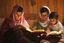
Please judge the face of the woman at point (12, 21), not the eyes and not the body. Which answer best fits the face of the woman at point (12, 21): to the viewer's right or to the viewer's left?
to the viewer's right

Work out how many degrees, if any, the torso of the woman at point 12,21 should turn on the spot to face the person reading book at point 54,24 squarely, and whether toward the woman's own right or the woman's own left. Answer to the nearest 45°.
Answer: approximately 45° to the woman's own left

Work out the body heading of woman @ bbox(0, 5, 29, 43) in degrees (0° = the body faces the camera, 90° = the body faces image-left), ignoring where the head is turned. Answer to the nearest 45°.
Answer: approximately 315°

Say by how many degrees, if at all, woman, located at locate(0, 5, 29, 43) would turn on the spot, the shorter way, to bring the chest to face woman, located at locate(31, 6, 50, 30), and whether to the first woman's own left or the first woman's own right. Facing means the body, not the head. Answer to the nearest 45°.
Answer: approximately 45° to the first woman's own left
